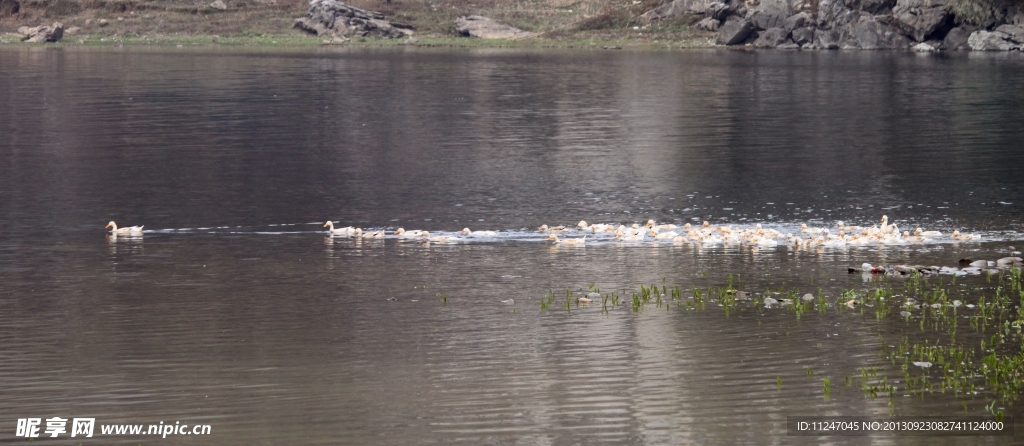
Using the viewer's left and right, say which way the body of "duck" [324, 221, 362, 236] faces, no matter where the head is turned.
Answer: facing to the left of the viewer

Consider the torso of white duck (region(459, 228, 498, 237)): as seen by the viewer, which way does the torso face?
to the viewer's left

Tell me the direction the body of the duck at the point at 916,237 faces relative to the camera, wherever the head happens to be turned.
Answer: to the viewer's left

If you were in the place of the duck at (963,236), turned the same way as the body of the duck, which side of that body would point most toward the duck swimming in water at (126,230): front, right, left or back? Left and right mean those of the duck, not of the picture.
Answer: front

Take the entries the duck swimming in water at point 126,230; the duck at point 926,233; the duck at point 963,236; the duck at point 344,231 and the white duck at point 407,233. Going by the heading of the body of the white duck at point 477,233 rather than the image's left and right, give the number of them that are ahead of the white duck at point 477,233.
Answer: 3

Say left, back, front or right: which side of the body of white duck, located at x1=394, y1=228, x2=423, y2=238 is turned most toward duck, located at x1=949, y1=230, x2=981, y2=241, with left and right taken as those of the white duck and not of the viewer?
back

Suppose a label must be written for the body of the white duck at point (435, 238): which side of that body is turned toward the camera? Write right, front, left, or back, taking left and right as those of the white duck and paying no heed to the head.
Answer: left

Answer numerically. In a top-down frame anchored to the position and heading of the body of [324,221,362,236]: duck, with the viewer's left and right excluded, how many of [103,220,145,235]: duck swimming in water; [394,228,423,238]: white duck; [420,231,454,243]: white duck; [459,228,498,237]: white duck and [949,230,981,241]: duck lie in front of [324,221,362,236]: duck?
1

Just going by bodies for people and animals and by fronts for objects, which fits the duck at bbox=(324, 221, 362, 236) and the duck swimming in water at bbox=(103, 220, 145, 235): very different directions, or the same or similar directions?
same or similar directions

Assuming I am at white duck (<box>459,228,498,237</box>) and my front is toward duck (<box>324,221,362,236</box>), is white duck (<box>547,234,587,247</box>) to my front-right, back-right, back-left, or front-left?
back-left

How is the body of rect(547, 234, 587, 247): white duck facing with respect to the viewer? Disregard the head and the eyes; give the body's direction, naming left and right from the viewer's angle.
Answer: facing to the left of the viewer

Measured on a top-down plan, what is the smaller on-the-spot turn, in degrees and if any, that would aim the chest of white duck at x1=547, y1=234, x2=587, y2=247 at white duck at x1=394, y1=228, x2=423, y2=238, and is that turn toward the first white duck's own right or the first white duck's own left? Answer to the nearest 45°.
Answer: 0° — it already faces it

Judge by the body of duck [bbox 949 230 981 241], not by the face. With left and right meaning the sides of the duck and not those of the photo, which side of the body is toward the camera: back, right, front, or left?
left

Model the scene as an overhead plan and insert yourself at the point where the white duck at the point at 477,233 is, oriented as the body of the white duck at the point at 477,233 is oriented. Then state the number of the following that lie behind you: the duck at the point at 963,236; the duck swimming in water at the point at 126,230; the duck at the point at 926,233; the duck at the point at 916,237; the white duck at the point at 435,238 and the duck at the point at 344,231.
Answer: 3

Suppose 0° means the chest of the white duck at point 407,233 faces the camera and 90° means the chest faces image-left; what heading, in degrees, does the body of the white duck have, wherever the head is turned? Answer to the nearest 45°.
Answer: approximately 90°

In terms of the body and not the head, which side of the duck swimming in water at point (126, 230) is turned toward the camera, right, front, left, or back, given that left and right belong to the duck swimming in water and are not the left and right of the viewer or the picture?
left
